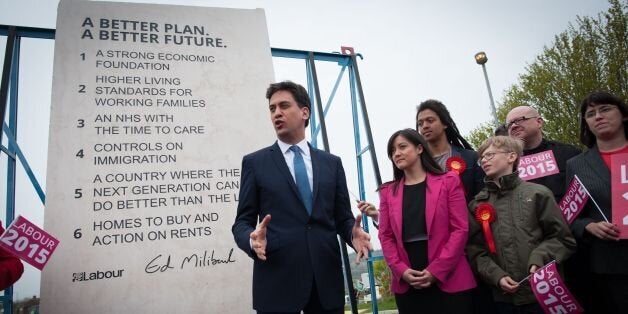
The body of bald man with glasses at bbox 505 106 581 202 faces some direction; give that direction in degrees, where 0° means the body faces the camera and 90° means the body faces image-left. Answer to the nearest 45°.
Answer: approximately 45°

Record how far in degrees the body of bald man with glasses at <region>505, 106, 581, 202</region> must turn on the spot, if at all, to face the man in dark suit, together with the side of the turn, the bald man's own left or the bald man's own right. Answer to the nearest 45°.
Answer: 0° — they already face them

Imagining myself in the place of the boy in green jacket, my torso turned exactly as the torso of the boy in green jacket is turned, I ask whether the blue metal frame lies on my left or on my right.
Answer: on my right

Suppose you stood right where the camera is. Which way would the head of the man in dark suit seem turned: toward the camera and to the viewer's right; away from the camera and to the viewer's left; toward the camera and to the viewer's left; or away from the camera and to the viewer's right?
toward the camera and to the viewer's left

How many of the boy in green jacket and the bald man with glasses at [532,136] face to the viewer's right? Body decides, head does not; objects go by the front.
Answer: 0

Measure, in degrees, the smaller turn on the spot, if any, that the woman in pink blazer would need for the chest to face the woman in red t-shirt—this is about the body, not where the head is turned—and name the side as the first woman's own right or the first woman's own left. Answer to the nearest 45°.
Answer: approximately 135° to the first woman's own left

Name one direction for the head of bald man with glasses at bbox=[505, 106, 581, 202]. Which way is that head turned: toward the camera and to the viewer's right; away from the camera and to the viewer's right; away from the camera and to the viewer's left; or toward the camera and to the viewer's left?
toward the camera and to the viewer's left

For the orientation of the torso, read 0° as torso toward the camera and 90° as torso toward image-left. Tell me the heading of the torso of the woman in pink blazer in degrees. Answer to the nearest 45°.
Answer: approximately 45°

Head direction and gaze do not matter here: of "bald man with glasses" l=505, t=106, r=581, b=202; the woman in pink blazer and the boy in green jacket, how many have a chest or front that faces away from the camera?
0

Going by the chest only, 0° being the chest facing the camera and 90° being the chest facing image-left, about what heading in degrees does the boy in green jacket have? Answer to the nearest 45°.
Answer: approximately 45°
